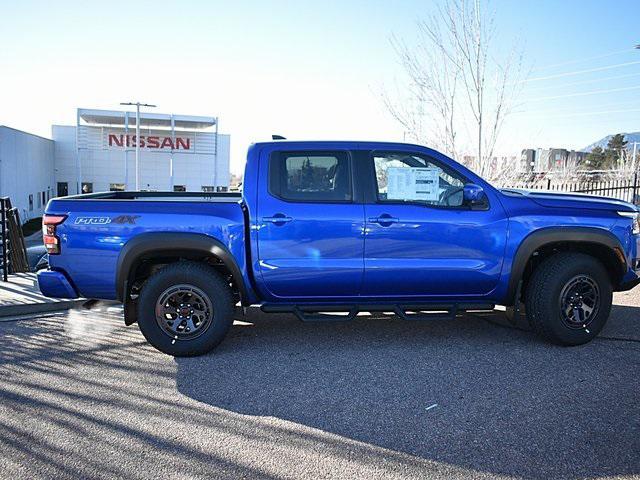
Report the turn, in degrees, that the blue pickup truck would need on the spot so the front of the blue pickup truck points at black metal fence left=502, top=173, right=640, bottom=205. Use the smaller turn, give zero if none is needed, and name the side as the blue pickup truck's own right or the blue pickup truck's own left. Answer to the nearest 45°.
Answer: approximately 45° to the blue pickup truck's own left

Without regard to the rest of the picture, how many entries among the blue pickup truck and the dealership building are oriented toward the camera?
1

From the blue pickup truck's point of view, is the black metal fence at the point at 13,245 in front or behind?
behind

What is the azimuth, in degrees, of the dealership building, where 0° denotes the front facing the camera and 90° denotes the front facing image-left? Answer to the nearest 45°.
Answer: approximately 0°

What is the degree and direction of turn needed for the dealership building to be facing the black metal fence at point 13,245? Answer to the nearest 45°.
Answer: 0° — it already faces it

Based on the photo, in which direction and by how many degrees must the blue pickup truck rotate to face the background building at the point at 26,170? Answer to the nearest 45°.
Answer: approximately 135° to its left

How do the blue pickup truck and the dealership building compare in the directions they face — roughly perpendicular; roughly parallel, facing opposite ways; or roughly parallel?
roughly perpendicular

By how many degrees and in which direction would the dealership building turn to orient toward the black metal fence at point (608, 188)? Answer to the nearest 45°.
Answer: approximately 45° to its left

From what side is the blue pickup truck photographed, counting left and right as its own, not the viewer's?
right

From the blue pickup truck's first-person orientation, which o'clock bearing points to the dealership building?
The dealership building is roughly at 8 o'clock from the blue pickup truck.
